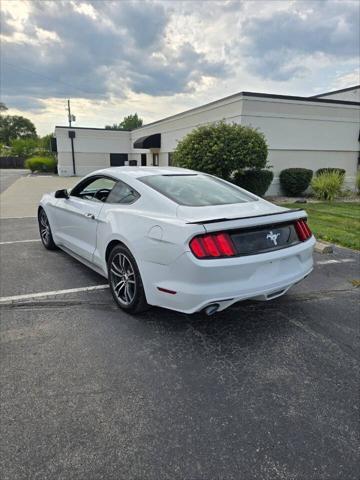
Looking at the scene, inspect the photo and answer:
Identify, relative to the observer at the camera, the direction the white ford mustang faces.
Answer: facing away from the viewer and to the left of the viewer

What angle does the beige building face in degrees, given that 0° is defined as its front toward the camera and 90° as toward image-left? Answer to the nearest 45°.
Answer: approximately 45°

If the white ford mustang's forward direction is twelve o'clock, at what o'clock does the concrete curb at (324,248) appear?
The concrete curb is roughly at 3 o'clock from the white ford mustang.

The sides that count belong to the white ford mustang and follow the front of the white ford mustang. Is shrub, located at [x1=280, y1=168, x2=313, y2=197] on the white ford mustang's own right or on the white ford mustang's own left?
on the white ford mustang's own right

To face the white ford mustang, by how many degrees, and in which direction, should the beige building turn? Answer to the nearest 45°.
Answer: approximately 45° to its left

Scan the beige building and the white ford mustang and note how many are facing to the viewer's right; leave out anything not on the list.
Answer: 0

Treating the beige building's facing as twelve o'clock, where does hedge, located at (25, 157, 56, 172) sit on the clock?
The hedge is roughly at 3 o'clock from the beige building.

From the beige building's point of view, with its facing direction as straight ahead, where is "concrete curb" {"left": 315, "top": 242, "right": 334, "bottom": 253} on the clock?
The concrete curb is roughly at 11 o'clock from the beige building.

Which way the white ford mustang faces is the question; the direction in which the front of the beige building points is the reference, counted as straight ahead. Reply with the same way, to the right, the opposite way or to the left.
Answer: to the right

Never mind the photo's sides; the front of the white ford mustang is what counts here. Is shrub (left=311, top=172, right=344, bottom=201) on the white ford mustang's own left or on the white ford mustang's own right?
on the white ford mustang's own right

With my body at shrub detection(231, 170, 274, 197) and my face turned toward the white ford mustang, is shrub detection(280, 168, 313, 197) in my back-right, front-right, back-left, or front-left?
back-left
